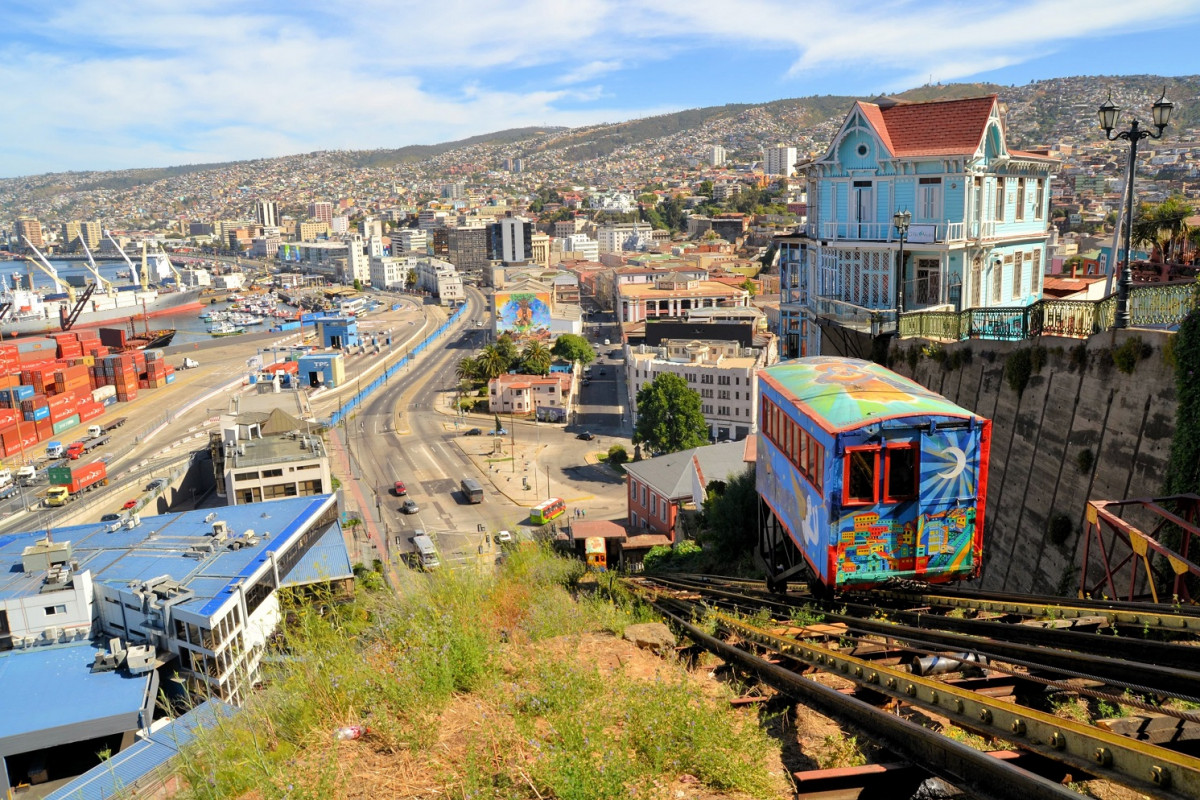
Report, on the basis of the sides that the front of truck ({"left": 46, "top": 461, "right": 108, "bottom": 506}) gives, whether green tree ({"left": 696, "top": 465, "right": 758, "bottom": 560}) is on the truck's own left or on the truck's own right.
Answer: on the truck's own left

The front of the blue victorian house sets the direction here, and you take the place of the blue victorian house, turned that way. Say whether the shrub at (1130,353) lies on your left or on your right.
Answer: on your left

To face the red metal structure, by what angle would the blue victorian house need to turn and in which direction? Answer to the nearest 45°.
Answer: approximately 45° to its left

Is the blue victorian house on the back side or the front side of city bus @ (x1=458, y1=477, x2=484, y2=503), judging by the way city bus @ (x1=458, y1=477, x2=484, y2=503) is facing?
on the back side

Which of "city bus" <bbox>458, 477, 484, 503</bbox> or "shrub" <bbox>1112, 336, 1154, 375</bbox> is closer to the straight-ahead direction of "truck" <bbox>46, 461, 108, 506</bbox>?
the shrub

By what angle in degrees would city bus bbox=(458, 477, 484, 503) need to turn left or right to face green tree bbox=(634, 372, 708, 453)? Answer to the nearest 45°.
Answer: approximately 135° to its right

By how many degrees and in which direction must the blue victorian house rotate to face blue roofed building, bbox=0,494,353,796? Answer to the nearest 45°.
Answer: approximately 45° to its right

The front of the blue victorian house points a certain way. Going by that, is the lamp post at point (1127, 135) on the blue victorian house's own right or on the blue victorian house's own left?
on the blue victorian house's own left

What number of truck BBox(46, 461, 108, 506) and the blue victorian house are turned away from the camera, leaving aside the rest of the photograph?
0

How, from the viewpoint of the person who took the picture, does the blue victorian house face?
facing the viewer and to the left of the viewer

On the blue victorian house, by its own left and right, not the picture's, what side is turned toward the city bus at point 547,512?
right

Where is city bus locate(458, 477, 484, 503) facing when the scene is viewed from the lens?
facing away from the viewer and to the left of the viewer

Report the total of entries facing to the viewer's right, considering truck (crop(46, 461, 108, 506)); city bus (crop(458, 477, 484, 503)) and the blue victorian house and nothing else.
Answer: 0

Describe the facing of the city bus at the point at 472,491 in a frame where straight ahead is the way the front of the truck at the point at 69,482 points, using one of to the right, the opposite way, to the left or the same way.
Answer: to the right

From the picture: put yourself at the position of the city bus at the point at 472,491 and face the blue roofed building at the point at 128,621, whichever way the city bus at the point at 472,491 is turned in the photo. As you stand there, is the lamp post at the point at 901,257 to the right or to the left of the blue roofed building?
left
